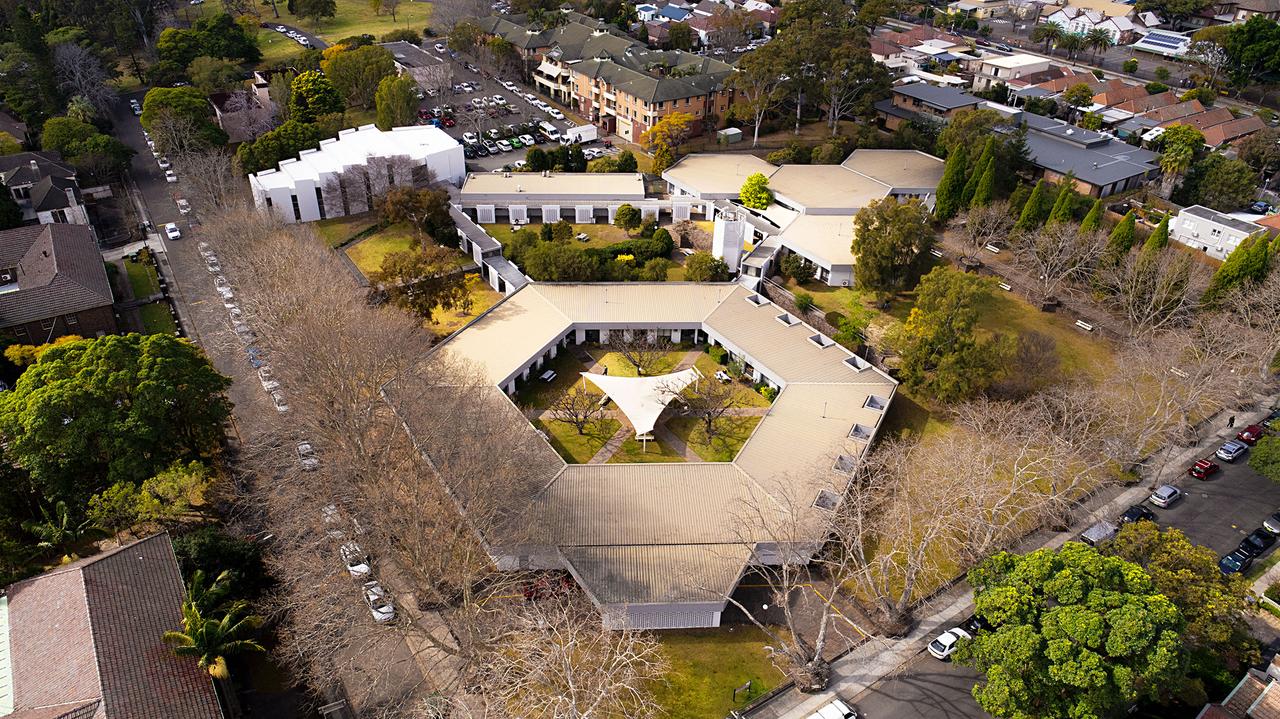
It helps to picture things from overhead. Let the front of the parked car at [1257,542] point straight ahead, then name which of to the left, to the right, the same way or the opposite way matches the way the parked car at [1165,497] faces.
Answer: the opposite way

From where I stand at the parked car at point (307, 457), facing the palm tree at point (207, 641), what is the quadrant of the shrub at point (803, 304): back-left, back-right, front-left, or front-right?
back-left

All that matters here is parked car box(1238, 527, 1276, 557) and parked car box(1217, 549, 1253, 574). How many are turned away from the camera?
0

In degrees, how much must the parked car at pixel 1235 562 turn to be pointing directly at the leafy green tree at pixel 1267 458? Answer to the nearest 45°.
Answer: approximately 135° to its right

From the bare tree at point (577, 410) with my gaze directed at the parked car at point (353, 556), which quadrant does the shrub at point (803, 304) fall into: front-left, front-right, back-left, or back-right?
back-left
